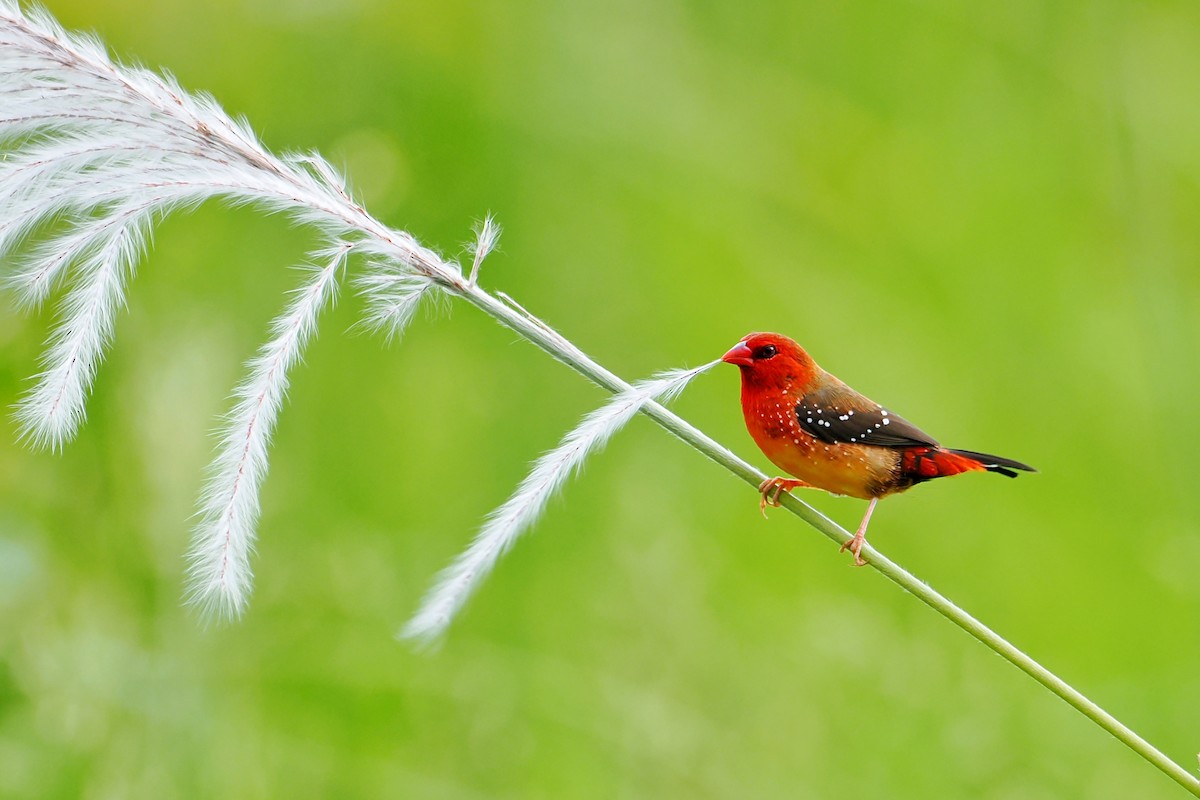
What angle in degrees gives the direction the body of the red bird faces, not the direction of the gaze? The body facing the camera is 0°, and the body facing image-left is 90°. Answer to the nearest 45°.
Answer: approximately 90°

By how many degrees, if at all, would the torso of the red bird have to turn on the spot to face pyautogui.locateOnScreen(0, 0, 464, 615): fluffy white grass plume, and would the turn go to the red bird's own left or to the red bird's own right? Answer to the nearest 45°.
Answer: approximately 45° to the red bird's own left
